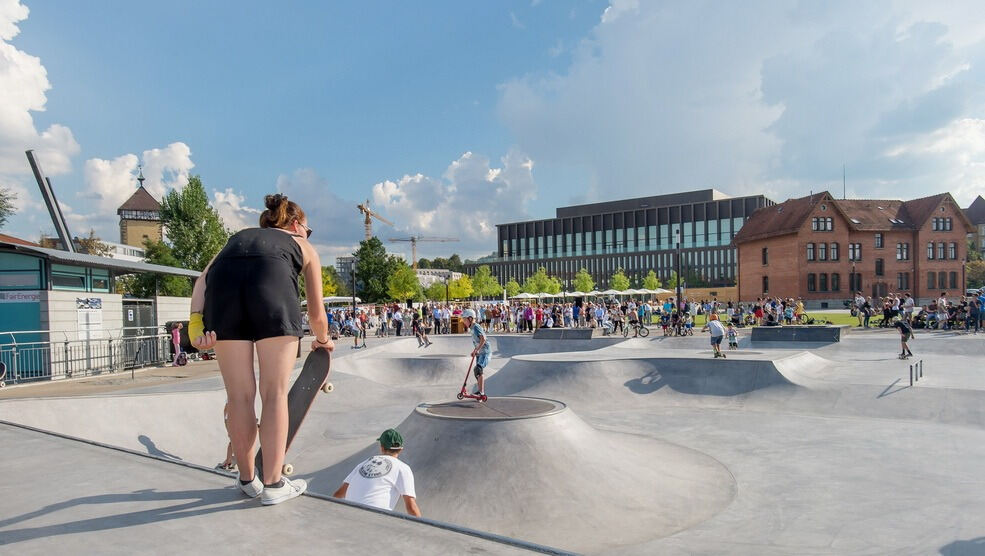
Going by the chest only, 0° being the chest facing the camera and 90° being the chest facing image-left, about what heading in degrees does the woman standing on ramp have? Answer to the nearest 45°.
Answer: approximately 225°

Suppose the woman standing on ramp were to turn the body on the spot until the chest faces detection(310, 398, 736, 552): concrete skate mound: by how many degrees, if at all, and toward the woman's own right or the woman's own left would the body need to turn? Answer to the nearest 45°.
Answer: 0° — they already face it

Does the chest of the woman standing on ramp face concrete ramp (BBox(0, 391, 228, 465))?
no

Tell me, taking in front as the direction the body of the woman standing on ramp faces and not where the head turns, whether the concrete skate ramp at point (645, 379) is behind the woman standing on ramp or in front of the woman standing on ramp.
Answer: in front

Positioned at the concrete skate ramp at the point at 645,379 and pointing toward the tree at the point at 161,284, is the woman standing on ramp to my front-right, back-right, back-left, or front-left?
back-left

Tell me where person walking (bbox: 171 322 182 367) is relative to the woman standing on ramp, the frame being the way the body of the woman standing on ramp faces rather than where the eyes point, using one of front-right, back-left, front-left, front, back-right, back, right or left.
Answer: front-left

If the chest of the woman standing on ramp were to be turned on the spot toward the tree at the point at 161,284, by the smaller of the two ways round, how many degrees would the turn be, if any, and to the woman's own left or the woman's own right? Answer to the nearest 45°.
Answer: approximately 45° to the woman's own left

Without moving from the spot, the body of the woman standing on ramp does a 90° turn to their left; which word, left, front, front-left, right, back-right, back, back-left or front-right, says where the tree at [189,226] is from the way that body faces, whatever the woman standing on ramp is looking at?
front-right

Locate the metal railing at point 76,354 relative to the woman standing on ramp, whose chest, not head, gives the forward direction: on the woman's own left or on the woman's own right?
on the woman's own left
